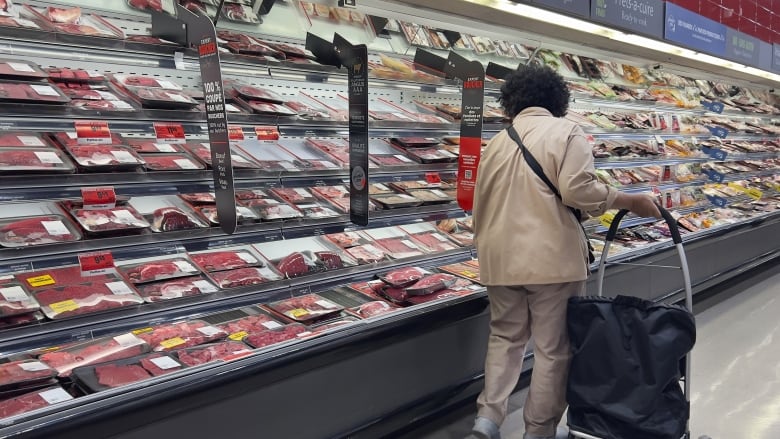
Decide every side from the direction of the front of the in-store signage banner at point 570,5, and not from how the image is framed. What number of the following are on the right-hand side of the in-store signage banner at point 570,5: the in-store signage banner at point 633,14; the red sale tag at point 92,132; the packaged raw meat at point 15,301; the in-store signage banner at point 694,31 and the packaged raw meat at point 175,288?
3

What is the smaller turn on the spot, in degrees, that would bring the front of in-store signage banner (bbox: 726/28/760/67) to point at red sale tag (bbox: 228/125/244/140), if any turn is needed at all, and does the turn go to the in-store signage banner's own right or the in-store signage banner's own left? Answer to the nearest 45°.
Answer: approximately 45° to the in-store signage banner's own right

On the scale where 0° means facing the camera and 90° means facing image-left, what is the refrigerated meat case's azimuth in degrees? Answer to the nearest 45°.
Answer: approximately 315°

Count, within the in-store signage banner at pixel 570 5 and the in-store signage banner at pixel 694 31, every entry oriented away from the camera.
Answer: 0

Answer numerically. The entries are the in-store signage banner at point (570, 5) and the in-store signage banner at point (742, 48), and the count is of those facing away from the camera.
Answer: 0

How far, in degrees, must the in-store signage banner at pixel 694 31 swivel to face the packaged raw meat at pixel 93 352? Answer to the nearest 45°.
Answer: approximately 45° to its right

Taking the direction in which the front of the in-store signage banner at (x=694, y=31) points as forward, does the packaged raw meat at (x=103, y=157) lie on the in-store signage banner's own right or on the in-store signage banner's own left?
on the in-store signage banner's own right
